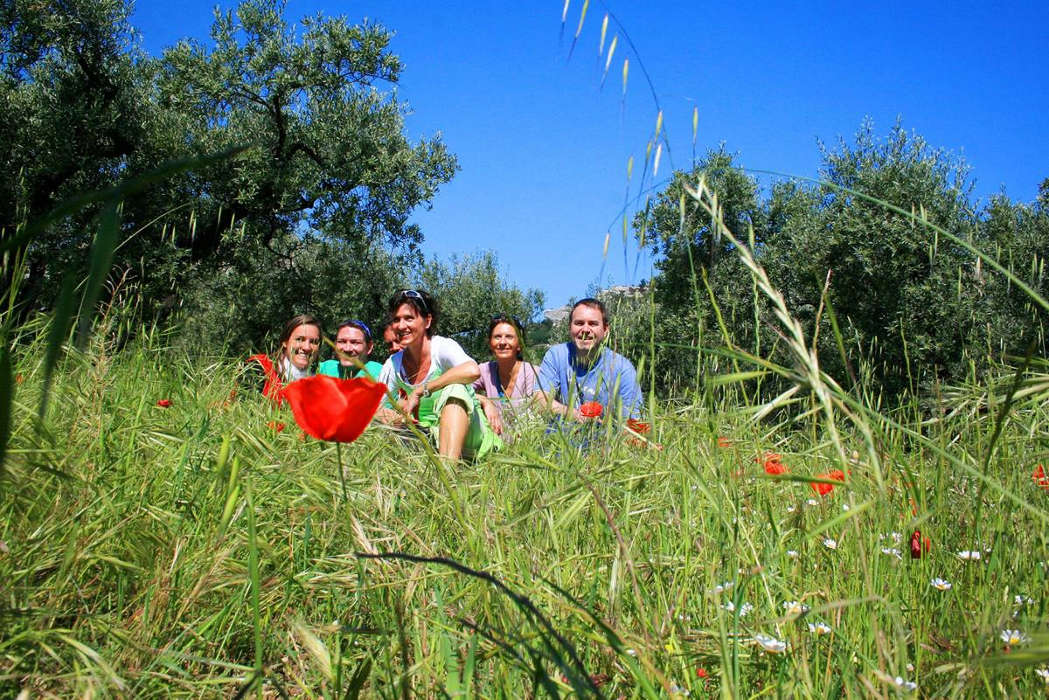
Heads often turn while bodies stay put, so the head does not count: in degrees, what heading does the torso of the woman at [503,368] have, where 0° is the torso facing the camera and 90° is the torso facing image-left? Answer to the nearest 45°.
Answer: approximately 0°

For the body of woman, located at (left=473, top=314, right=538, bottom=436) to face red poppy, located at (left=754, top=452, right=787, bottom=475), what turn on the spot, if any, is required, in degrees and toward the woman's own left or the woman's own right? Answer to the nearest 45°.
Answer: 0° — they already face it

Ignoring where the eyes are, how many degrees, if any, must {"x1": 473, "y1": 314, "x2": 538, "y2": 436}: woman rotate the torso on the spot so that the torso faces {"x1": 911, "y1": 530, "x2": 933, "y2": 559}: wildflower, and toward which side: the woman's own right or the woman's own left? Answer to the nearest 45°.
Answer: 0° — they already face it

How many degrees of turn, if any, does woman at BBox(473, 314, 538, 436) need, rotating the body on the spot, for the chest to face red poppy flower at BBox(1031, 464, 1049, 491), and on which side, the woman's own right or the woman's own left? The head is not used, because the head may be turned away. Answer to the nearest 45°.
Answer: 0° — they already face it

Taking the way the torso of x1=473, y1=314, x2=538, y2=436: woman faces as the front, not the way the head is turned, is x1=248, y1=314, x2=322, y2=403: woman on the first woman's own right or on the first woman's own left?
on the first woman's own right
